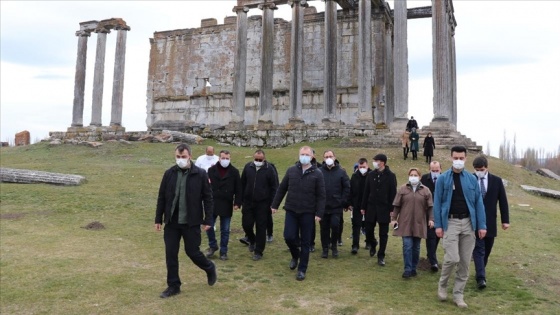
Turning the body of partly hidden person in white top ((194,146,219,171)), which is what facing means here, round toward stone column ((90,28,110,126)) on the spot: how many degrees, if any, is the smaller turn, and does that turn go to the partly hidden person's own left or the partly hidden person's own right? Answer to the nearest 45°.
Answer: approximately 180°

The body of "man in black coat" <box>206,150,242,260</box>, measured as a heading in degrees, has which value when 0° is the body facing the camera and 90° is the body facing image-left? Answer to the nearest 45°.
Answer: approximately 0°

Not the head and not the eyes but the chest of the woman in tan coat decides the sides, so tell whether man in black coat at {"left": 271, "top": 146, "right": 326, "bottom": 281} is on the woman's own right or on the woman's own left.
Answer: on the woman's own right

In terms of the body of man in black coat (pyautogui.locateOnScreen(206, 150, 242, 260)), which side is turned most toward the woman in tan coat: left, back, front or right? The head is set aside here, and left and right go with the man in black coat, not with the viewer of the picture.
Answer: left

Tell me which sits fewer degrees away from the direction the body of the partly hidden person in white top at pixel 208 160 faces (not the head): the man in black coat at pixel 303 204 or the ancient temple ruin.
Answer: the man in black coat

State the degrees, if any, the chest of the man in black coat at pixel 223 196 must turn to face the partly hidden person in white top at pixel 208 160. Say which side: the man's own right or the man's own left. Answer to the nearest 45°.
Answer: approximately 180°

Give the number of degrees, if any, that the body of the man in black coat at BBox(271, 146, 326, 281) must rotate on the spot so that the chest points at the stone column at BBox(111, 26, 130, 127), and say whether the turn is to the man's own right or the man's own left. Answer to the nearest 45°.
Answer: approximately 135° to the man's own right

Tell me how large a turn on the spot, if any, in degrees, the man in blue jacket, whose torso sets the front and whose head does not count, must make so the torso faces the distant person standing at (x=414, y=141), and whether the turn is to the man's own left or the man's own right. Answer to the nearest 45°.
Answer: approximately 180°
